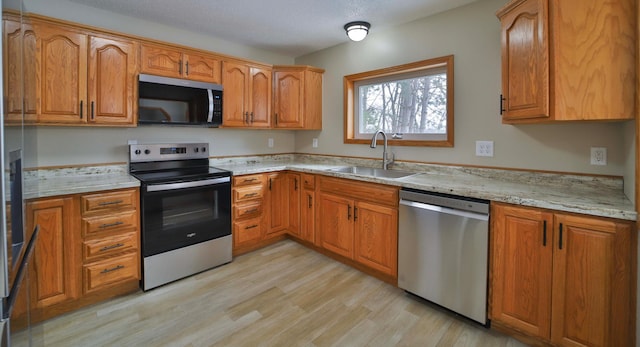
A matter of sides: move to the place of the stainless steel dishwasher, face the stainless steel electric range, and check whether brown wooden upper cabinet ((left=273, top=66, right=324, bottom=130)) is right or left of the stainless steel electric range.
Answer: right

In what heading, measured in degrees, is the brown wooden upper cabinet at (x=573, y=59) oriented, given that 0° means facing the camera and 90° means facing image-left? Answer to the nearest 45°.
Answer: approximately 45°

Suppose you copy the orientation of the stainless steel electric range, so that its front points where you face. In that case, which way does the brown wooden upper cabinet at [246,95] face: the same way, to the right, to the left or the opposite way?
the same way

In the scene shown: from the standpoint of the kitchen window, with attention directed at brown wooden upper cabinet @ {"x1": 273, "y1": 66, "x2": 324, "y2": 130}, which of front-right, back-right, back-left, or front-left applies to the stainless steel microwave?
front-left

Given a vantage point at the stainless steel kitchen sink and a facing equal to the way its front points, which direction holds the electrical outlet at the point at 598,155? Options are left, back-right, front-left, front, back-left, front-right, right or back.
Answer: left

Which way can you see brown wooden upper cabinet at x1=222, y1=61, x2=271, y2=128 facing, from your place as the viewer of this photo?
facing the viewer and to the right of the viewer

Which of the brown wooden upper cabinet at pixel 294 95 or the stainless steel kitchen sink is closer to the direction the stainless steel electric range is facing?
the stainless steel kitchen sink

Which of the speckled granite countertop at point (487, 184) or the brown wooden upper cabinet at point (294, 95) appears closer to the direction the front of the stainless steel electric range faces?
the speckled granite countertop

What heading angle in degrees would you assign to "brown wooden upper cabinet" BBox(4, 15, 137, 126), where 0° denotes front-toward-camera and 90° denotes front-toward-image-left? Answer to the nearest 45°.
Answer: approximately 315°

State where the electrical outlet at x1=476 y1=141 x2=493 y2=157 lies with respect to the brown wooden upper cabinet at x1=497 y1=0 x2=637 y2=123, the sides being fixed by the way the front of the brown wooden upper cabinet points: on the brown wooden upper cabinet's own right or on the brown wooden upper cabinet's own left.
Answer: on the brown wooden upper cabinet's own right
